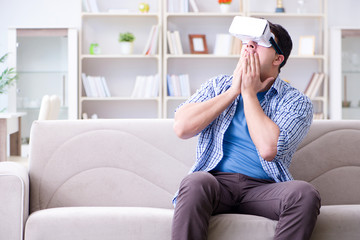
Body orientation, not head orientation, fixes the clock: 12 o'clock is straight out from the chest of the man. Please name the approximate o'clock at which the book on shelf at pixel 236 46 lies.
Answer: The book on shelf is roughly at 6 o'clock from the man.

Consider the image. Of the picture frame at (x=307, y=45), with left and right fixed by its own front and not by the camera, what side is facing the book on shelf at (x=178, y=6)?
right

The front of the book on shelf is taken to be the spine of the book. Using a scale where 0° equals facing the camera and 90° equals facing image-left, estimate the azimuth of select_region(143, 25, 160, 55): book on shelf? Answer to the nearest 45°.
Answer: approximately 0°

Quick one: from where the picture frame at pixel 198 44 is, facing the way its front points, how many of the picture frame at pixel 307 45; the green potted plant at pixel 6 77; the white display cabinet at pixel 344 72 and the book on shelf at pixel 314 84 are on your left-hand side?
3

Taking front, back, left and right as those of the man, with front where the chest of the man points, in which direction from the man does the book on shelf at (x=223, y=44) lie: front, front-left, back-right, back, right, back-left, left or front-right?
back

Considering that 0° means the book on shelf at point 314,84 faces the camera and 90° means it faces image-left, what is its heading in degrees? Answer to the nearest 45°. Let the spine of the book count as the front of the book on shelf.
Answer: approximately 0°
